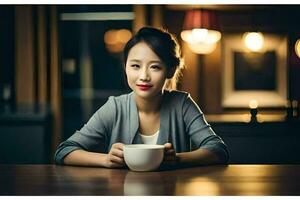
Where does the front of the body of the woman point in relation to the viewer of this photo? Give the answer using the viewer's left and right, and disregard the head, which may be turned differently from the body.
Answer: facing the viewer

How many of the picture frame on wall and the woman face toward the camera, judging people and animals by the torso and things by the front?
2
